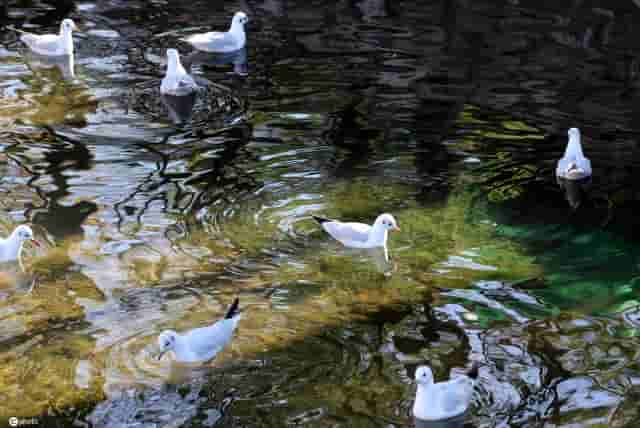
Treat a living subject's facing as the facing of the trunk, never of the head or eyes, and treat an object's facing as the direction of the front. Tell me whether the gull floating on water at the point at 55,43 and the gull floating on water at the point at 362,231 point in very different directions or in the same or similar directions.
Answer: same or similar directions

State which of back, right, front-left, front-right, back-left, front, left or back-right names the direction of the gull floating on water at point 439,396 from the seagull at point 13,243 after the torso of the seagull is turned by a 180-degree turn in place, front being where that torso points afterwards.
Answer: back-left

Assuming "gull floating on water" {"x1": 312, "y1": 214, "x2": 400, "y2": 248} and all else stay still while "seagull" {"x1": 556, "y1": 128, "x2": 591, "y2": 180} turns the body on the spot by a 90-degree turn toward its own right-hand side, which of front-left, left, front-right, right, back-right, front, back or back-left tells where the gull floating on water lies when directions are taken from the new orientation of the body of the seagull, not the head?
back-right

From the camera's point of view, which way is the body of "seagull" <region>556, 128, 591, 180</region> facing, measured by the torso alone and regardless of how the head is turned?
away from the camera

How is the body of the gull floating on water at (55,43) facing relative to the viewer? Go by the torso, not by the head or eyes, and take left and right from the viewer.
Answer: facing to the right of the viewer

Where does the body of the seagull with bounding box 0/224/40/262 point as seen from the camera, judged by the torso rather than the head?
to the viewer's right

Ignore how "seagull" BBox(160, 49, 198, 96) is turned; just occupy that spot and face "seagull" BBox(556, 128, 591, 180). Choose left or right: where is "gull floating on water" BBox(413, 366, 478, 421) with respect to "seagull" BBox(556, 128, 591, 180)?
right

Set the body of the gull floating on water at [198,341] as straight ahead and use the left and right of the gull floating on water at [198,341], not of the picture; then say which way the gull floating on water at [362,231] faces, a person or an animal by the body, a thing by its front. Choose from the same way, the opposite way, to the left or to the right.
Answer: the opposite way

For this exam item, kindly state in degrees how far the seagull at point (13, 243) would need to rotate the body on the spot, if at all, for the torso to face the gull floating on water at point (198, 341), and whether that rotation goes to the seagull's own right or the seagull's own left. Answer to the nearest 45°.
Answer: approximately 45° to the seagull's own right

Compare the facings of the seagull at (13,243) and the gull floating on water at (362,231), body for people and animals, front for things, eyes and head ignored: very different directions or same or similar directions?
same or similar directions

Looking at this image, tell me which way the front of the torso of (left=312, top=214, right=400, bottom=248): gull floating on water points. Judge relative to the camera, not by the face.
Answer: to the viewer's right

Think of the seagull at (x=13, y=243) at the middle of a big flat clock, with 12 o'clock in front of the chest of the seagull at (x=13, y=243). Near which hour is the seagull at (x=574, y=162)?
the seagull at (x=574, y=162) is roughly at 12 o'clock from the seagull at (x=13, y=243).

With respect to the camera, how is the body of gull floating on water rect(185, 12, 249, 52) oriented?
to the viewer's right

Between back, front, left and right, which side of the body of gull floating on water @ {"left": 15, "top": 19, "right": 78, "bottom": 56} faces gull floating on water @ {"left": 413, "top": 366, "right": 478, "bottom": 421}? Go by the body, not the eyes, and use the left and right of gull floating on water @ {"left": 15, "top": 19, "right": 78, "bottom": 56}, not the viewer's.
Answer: right

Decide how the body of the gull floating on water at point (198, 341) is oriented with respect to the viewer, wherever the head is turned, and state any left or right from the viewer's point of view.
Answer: facing to the left of the viewer

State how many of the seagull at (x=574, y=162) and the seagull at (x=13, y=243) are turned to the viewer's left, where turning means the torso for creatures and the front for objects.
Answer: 0

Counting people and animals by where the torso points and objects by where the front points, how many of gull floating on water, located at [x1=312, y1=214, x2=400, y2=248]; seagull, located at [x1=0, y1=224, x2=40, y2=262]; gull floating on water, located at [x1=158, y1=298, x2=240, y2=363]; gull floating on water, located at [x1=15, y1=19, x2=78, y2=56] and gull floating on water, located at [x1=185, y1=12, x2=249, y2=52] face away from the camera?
0
